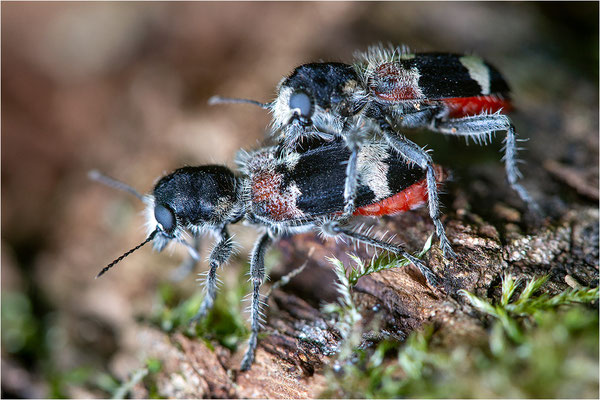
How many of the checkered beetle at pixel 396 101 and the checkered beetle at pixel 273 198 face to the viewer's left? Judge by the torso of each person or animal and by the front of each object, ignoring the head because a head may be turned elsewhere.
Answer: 2

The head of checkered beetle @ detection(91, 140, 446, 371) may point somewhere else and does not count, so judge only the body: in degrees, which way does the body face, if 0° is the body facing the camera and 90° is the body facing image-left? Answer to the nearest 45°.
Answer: approximately 90°

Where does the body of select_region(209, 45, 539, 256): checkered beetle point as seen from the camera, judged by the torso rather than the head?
to the viewer's left
